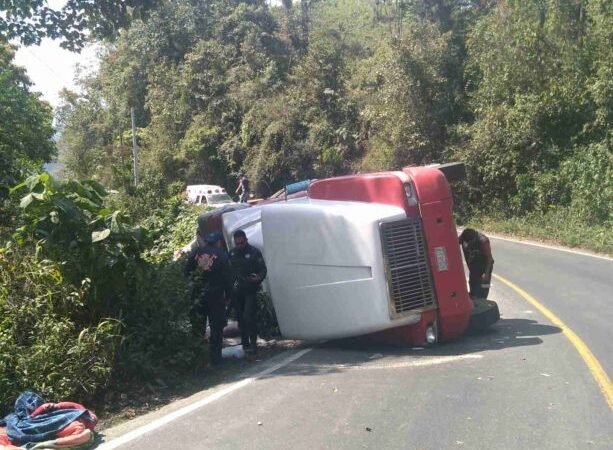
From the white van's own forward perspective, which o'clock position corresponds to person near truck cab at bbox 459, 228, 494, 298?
The person near truck cab is roughly at 1 o'clock from the white van.

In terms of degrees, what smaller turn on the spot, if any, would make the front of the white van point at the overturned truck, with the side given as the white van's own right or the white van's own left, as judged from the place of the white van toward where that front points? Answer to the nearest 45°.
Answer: approximately 45° to the white van's own right

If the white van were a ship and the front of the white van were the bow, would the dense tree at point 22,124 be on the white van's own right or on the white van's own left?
on the white van's own right

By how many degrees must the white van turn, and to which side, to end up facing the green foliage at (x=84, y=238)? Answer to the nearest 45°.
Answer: approximately 45° to its right

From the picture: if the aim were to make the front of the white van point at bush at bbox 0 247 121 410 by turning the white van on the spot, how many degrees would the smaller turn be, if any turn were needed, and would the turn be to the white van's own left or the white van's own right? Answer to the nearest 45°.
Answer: approximately 45° to the white van's own right

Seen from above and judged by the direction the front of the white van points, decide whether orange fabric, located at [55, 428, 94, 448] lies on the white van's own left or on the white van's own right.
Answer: on the white van's own right

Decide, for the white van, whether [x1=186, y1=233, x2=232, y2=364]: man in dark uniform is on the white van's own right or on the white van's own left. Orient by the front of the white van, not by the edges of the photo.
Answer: on the white van's own right

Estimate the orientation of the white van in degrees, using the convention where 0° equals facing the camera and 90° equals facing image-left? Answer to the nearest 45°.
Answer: approximately 315°
